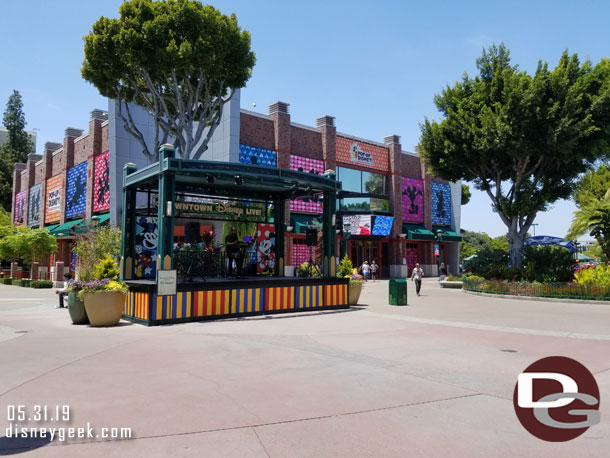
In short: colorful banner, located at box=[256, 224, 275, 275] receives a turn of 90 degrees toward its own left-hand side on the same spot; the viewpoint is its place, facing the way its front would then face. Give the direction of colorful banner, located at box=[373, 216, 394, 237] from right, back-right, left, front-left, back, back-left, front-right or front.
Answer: front-left

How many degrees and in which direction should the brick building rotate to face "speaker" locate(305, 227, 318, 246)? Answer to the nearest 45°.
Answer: approximately 45° to its right

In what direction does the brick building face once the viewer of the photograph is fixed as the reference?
facing the viewer and to the right of the viewer

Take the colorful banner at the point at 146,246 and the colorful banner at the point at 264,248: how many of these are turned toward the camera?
2

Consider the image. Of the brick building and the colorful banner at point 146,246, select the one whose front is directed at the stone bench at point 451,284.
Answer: the brick building

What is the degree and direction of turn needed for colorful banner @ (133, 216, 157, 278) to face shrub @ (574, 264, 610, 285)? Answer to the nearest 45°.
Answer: approximately 90° to its left

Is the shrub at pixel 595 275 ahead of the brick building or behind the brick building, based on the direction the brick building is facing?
ahead

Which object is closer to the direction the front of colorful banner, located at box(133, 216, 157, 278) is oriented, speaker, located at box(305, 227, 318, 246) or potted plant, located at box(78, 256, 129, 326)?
the potted plant

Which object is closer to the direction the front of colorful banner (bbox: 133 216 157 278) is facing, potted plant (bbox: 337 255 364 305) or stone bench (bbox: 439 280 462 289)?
the potted plant
